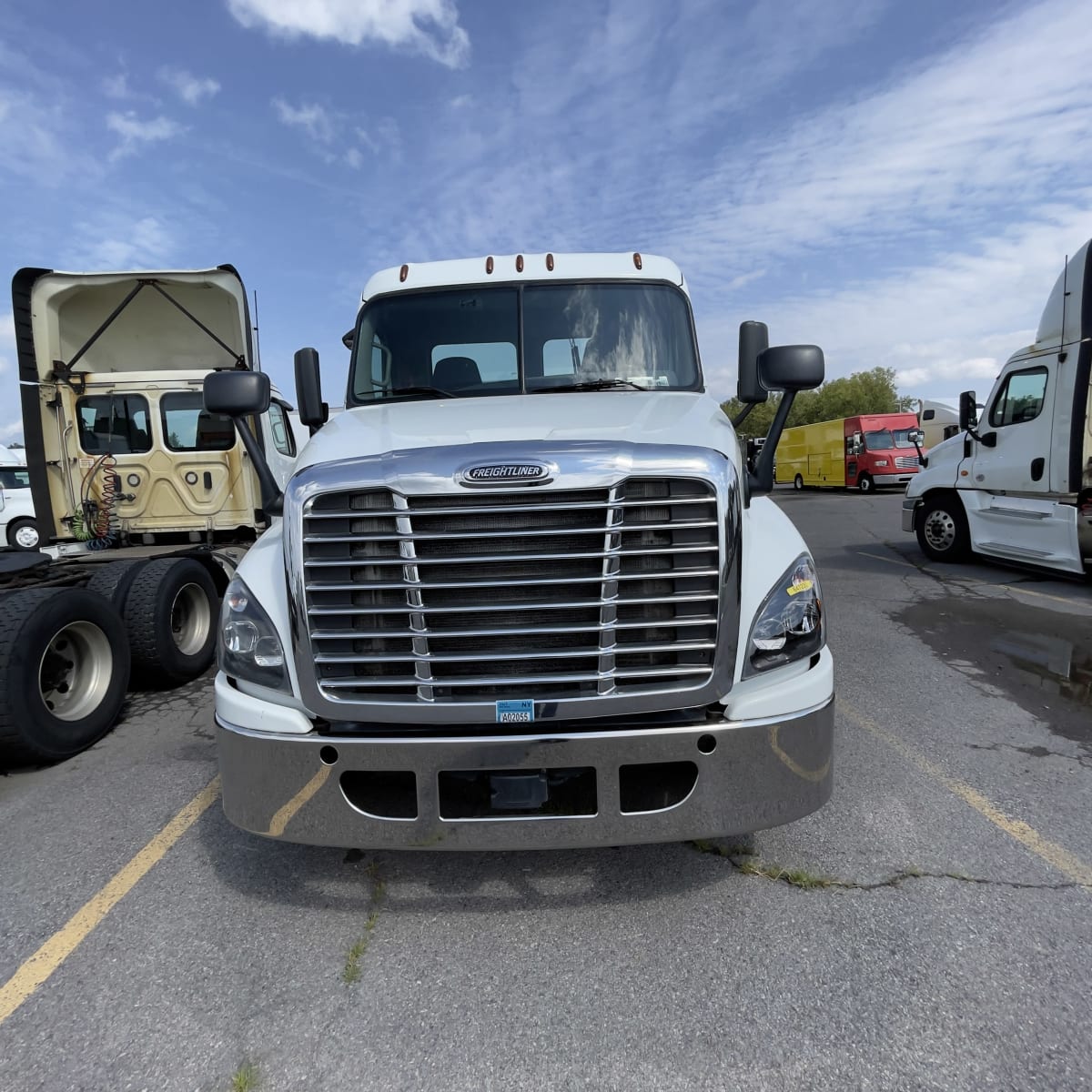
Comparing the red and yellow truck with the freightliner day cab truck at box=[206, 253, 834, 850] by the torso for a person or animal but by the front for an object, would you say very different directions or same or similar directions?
same or similar directions

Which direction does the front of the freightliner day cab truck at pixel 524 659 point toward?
toward the camera

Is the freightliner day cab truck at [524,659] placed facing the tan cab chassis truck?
no

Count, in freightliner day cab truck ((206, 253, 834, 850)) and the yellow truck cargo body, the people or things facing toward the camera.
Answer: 1

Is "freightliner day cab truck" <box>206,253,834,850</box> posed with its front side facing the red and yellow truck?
no

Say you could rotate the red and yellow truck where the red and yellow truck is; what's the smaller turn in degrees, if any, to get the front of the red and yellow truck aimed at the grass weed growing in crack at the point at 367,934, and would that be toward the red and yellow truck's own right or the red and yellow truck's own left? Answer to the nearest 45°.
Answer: approximately 45° to the red and yellow truck's own right

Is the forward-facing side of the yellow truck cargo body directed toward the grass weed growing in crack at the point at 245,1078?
no

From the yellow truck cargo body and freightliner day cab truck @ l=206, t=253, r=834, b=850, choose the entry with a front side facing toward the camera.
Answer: the freightliner day cab truck

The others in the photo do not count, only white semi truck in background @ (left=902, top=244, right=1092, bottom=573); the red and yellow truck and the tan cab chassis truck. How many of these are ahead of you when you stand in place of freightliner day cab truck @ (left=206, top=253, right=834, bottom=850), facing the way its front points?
0

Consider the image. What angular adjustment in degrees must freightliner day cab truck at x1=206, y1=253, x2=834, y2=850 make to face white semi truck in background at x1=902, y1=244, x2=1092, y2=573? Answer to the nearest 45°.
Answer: approximately 135° to its left

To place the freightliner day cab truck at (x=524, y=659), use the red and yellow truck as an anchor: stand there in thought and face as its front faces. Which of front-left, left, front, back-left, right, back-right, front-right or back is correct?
front-right

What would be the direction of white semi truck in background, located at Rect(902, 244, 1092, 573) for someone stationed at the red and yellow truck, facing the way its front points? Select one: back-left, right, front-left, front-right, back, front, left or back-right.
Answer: front-right
